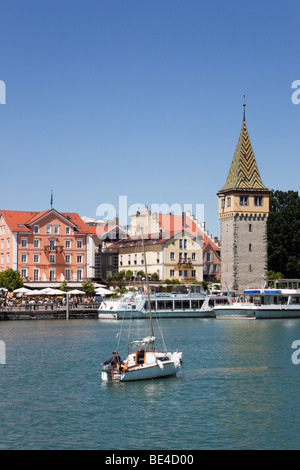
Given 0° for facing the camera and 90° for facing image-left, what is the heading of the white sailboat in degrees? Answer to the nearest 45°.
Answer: approximately 225°
